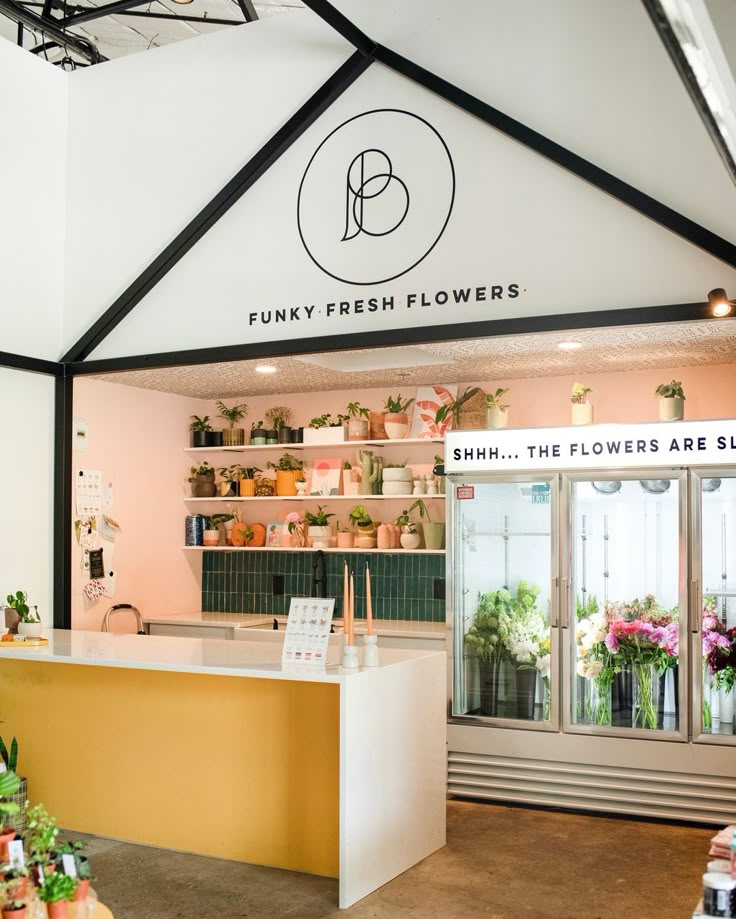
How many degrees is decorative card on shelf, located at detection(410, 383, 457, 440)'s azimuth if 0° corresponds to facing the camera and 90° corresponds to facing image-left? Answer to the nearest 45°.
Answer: approximately 0°

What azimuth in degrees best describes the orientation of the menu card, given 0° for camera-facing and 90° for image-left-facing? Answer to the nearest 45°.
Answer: approximately 0°

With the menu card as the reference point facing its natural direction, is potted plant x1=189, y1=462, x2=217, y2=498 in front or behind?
behind
